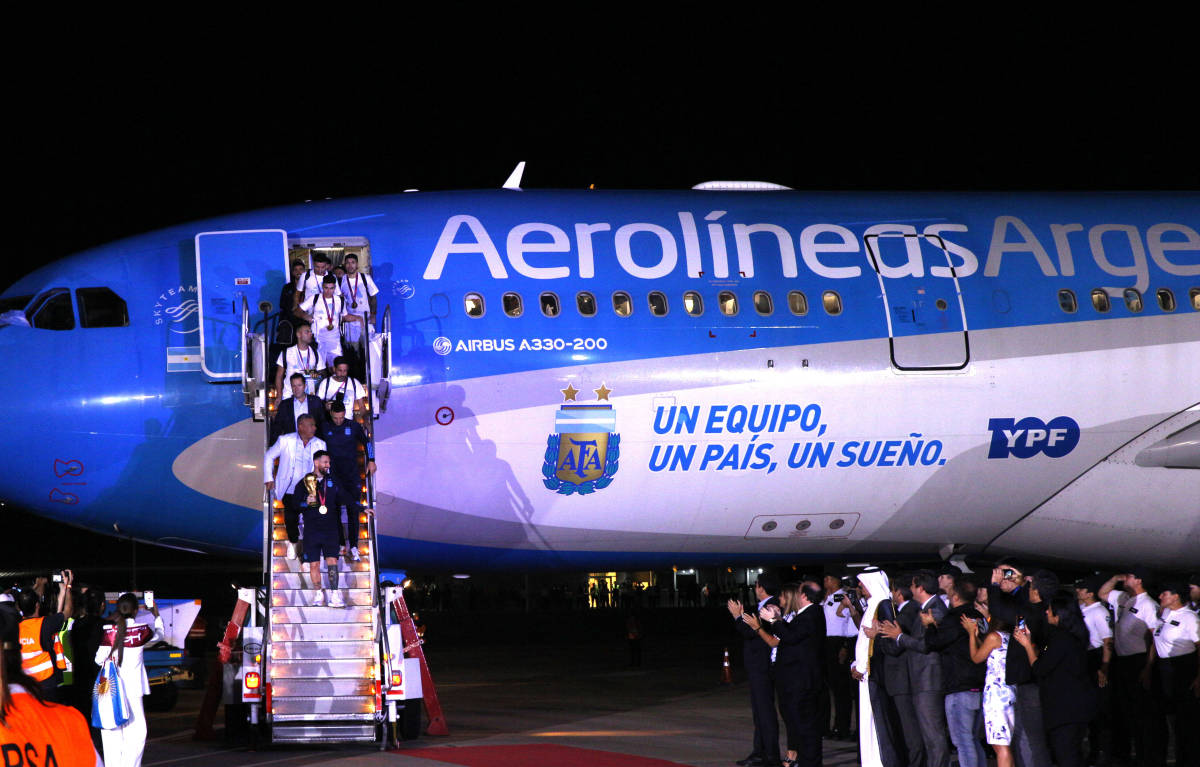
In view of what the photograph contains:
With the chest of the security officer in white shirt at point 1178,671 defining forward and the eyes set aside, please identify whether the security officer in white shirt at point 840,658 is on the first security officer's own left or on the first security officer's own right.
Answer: on the first security officer's own right

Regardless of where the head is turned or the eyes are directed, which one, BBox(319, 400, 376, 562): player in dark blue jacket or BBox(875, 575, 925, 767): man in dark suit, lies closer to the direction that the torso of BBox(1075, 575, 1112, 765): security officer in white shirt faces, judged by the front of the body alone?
the man in dark suit

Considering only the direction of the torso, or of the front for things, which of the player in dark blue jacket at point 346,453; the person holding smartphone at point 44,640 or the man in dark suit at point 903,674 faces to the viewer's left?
the man in dark suit

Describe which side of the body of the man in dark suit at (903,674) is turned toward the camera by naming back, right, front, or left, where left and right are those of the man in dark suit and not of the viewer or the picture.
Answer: left

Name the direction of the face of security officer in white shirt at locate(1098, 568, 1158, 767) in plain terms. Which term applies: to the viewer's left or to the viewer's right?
to the viewer's left

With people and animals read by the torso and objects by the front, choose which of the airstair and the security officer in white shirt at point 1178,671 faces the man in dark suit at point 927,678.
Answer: the security officer in white shirt

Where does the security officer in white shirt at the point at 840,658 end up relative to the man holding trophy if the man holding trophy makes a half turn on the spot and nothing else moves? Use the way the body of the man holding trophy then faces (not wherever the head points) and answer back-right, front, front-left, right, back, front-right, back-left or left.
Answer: right

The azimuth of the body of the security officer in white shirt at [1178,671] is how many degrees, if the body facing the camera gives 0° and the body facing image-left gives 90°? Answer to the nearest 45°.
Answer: approximately 45°

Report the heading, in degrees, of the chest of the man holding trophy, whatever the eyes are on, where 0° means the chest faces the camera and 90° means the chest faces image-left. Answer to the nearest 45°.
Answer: approximately 0°

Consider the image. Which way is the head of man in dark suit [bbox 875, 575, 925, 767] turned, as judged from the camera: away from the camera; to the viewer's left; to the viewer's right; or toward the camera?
to the viewer's left

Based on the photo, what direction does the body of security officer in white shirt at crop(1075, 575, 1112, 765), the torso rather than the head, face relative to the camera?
to the viewer's left

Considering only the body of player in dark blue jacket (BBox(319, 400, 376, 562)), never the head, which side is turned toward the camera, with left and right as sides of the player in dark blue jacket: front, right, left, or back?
front

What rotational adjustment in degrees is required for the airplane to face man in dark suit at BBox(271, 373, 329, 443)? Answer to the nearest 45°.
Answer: approximately 45° to its left
